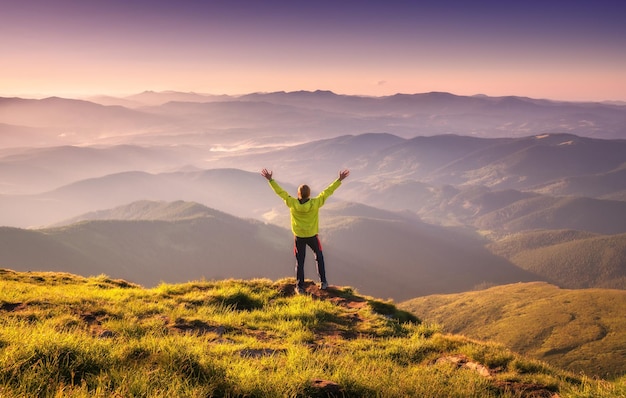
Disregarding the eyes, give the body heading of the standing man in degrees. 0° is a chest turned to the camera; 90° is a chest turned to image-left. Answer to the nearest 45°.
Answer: approximately 180°
